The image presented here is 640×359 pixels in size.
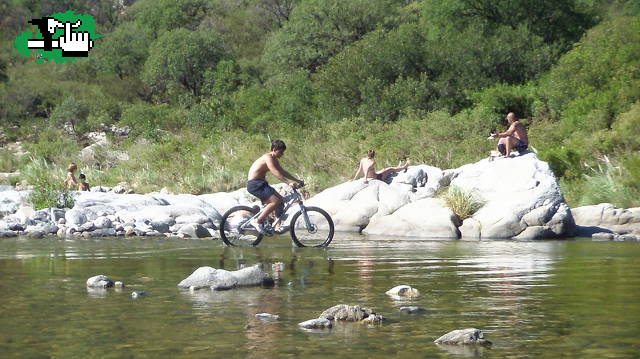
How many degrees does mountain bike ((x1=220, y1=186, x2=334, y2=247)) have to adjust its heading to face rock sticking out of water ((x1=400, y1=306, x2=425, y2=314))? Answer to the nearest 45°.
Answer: approximately 90° to its right

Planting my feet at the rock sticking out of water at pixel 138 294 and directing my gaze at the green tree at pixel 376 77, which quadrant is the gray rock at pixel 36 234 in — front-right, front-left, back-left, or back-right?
front-left

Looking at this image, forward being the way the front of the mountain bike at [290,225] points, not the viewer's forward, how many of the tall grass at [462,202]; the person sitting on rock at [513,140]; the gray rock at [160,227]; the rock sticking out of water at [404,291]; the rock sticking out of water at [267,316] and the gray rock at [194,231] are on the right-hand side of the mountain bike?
2

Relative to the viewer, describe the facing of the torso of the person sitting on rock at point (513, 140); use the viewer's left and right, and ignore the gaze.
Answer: facing to the left of the viewer

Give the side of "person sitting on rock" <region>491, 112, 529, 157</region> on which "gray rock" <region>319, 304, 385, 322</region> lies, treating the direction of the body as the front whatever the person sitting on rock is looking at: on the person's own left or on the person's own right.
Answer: on the person's own left

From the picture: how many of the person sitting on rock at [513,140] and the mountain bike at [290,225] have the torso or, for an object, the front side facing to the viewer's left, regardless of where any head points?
1

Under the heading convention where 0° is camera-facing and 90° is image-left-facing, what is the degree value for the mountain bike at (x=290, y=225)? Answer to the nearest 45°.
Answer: approximately 270°

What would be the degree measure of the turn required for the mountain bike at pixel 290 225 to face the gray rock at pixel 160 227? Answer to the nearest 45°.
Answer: approximately 135° to its left

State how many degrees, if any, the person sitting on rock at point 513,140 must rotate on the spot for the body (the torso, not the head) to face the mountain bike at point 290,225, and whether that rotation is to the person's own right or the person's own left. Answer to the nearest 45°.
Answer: approximately 45° to the person's own left

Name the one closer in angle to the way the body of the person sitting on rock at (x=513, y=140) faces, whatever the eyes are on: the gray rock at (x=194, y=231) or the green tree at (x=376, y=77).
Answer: the gray rock

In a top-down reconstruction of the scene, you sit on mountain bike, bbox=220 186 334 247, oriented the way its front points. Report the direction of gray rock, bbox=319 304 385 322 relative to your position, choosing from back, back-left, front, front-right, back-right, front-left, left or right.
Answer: right

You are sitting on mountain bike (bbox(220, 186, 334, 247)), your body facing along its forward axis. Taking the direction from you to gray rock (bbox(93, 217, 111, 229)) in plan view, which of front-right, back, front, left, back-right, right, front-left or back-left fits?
back-left

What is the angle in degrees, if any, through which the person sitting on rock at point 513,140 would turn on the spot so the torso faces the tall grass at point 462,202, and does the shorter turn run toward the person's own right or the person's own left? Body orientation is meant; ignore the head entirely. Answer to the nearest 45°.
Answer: approximately 45° to the person's own left

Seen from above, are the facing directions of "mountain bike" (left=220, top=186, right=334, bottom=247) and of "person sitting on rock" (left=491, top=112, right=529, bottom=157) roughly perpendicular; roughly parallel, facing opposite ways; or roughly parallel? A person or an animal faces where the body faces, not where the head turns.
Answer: roughly parallel, facing opposite ways
